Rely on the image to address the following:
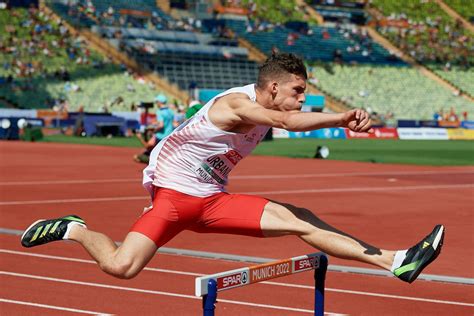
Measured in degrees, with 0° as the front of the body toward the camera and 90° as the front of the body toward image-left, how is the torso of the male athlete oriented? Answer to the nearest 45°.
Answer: approximately 270°
